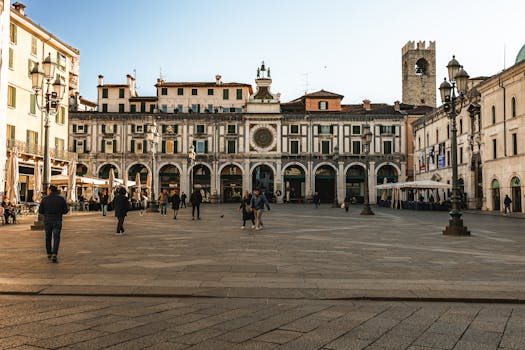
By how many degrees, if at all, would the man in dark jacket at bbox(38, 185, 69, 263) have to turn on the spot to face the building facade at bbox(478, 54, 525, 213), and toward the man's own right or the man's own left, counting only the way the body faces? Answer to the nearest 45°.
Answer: approximately 45° to the man's own right

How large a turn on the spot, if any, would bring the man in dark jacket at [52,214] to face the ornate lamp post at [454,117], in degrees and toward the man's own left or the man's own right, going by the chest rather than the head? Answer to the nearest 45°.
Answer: approximately 90° to the man's own right

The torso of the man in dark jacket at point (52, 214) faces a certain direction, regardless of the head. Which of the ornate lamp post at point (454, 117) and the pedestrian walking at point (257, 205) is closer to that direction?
the pedestrian walking

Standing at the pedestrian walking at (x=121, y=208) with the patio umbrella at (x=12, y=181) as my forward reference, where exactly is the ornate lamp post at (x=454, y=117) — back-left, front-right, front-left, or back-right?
back-right

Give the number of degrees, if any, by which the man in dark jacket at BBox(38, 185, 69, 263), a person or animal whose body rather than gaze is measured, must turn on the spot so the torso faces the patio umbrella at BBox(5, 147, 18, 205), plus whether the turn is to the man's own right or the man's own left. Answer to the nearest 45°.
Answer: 0° — they already face it

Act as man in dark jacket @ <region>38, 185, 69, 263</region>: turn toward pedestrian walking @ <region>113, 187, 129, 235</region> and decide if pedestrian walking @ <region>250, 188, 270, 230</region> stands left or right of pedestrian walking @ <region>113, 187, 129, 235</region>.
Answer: right

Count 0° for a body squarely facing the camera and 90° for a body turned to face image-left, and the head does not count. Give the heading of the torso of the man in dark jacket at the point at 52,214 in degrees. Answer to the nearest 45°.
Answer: approximately 180°
